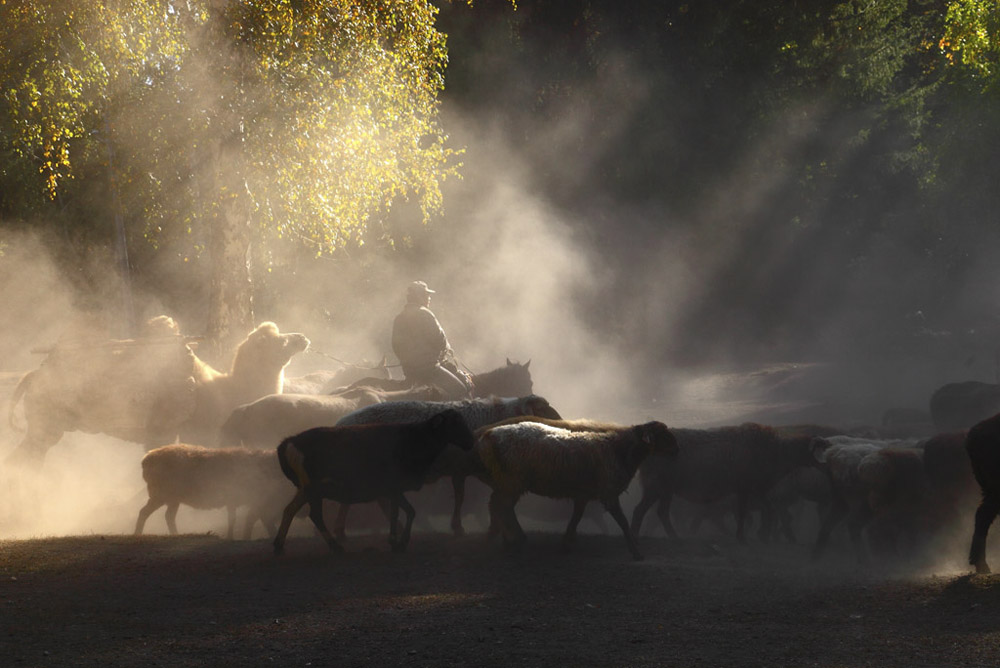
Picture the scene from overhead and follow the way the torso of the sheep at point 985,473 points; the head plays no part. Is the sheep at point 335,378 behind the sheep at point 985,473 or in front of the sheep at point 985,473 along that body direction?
behind

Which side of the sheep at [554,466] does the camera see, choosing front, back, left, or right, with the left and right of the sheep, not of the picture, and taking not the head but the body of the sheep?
right

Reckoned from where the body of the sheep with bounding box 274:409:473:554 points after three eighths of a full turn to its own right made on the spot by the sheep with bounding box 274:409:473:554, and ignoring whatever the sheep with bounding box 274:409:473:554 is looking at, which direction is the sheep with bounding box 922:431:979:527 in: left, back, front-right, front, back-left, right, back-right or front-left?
back-left

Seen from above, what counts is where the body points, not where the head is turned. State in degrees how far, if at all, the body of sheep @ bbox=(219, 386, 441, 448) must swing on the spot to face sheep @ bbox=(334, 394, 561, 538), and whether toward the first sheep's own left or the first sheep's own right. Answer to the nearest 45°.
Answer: approximately 45° to the first sheep's own right

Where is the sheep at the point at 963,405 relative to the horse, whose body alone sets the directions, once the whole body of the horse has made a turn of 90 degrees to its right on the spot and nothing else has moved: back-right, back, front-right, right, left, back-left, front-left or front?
left

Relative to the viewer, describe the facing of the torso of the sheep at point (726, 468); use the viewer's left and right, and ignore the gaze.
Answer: facing to the right of the viewer

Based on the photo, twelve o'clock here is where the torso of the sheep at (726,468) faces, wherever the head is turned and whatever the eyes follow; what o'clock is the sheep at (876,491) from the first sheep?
The sheep at (876,491) is roughly at 1 o'clock from the sheep at (726,468).

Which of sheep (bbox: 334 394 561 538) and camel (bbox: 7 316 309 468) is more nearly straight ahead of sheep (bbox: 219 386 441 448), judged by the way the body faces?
the sheep

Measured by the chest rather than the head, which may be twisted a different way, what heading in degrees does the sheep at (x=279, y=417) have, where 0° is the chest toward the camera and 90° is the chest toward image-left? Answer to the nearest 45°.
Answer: approximately 270°

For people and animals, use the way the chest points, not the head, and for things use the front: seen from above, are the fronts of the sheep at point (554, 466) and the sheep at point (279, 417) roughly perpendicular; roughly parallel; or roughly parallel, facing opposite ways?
roughly parallel

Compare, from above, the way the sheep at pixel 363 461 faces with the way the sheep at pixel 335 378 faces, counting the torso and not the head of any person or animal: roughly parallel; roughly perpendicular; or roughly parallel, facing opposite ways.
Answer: roughly parallel

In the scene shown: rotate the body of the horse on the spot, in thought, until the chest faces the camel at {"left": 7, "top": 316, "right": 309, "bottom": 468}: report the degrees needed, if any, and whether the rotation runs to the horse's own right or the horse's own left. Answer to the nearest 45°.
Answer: approximately 180°

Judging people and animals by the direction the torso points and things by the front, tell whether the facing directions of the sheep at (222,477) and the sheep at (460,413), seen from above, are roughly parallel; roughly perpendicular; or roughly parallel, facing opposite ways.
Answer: roughly parallel

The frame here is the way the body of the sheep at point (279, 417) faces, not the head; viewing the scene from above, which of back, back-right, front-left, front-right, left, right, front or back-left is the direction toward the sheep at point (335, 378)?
left

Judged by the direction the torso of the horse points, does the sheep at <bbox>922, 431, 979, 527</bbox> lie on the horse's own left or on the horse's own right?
on the horse's own right

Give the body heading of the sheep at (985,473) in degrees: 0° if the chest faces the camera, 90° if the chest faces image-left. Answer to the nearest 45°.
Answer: approximately 270°

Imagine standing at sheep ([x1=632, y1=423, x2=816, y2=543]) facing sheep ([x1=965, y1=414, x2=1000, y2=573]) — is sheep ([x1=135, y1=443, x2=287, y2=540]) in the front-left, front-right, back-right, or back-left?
back-right

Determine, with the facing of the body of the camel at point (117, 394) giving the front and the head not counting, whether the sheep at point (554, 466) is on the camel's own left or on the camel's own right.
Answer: on the camel's own right
